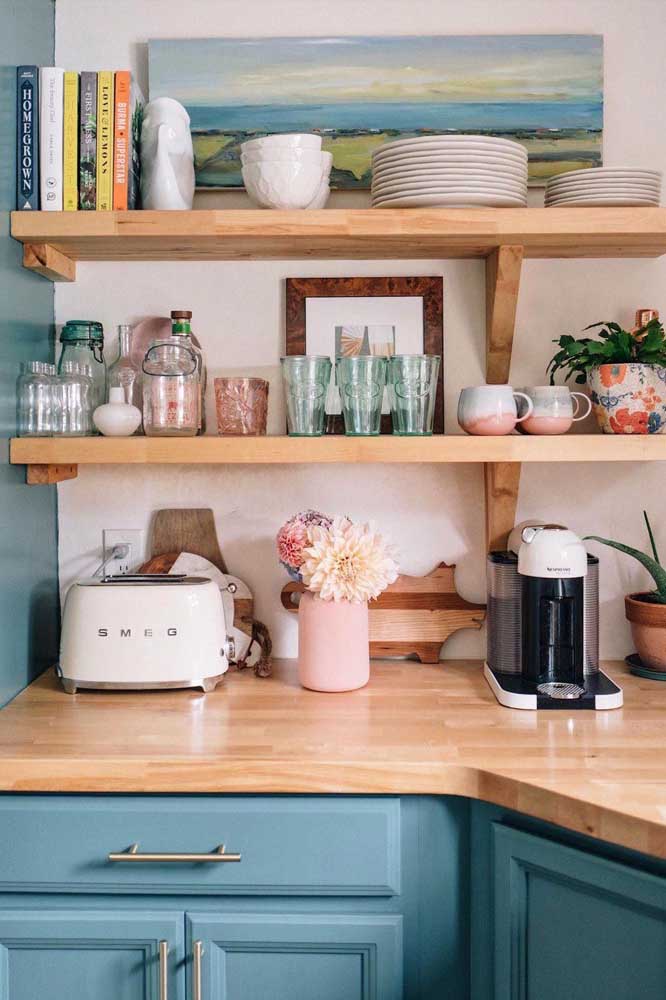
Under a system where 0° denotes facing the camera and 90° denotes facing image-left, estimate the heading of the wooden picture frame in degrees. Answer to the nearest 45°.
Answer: approximately 0°

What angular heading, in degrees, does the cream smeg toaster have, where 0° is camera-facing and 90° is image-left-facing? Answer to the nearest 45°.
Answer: approximately 0°
